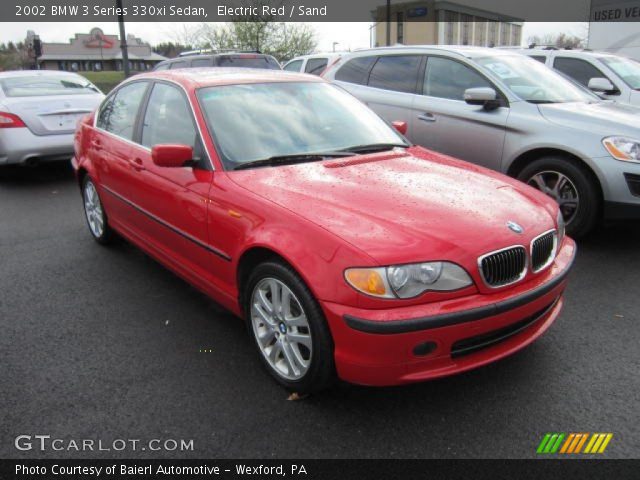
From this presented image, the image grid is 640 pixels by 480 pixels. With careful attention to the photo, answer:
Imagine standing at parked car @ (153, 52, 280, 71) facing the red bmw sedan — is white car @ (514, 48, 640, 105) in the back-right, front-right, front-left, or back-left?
front-left

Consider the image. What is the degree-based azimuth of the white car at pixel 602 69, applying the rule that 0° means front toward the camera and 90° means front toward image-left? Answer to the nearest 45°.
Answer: approximately 315°

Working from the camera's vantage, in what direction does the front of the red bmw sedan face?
facing the viewer and to the right of the viewer

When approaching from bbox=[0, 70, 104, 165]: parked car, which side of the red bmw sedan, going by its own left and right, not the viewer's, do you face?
back

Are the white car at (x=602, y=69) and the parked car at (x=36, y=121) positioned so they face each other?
no

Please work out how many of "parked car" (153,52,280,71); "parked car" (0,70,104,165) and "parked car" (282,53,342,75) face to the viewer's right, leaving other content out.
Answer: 0

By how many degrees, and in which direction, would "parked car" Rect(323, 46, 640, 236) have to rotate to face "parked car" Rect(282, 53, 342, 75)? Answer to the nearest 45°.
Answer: approximately 180°

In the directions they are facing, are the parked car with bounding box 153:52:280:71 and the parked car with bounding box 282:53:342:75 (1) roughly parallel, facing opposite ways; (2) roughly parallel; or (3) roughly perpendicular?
roughly parallel

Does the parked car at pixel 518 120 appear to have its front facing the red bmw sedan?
no

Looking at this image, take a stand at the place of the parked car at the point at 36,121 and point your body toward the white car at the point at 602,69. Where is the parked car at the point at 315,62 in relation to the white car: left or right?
left

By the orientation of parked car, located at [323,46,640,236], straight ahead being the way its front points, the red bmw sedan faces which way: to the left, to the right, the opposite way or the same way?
the same way

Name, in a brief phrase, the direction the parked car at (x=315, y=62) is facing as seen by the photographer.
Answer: facing away from the viewer and to the left of the viewer

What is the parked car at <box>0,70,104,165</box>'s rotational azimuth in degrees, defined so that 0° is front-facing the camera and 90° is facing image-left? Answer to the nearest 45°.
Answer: approximately 135°
